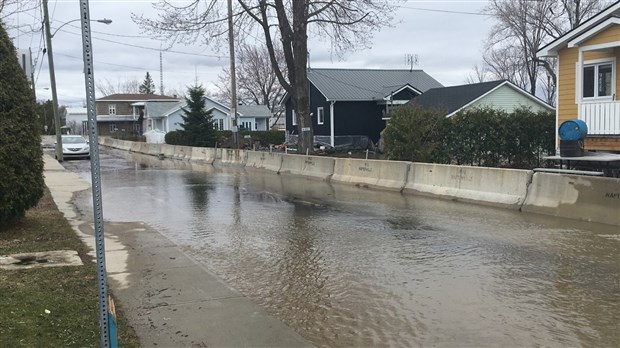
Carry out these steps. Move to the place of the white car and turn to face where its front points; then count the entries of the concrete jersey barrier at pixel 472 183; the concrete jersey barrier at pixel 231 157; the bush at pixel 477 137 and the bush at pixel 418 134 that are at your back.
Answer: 0

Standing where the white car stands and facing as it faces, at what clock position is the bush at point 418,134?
The bush is roughly at 11 o'clock from the white car.

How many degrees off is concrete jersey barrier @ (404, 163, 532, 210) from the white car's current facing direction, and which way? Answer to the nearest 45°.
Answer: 0° — it already faces it

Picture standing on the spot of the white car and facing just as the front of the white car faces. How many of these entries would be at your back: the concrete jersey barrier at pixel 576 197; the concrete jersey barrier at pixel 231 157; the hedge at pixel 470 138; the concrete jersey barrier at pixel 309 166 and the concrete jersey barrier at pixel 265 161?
0

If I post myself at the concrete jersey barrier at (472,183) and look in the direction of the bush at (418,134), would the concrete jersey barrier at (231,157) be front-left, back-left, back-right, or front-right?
front-left

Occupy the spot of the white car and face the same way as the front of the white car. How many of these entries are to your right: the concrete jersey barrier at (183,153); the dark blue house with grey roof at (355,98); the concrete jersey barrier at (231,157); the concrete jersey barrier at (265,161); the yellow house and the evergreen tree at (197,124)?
0

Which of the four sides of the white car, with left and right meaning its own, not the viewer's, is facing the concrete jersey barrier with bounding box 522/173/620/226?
front

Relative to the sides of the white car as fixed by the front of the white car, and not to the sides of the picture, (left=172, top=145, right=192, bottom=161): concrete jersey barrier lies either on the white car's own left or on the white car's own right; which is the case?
on the white car's own left

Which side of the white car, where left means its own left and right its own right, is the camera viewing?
front

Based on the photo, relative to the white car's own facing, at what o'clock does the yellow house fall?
The yellow house is roughly at 11 o'clock from the white car.

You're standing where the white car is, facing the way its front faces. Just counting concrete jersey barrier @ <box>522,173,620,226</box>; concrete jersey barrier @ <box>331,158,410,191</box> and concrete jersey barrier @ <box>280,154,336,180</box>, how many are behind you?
0

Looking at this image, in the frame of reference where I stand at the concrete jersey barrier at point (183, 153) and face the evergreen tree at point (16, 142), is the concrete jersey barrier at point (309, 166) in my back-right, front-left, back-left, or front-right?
front-left

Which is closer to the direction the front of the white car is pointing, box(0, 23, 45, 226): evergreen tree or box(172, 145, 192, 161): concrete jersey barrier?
the evergreen tree

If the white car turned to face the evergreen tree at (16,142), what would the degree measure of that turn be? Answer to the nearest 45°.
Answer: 0° — it already faces it

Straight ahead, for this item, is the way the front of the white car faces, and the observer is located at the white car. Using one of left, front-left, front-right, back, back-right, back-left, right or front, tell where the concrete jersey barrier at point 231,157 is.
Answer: front-left

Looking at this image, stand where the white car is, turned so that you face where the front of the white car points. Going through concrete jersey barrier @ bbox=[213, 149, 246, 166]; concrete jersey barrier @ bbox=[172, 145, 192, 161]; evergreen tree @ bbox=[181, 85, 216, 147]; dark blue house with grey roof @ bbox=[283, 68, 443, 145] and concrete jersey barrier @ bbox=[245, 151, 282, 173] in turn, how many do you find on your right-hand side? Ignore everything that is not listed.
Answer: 0

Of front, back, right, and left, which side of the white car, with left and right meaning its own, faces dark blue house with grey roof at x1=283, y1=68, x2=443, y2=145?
left

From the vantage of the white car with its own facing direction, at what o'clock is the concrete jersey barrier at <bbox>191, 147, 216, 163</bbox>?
The concrete jersey barrier is roughly at 10 o'clock from the white car.
